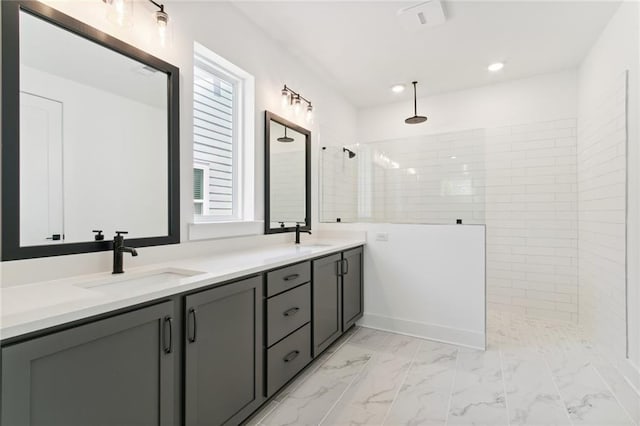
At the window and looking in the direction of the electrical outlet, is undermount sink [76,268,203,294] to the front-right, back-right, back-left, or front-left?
back-right

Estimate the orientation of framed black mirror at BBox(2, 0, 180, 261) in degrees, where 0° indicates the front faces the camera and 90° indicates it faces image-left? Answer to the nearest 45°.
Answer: approximately 315°

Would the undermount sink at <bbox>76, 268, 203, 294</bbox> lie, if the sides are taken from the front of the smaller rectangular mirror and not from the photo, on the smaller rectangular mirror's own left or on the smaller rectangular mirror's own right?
on the smaller rectangular mirror's own right

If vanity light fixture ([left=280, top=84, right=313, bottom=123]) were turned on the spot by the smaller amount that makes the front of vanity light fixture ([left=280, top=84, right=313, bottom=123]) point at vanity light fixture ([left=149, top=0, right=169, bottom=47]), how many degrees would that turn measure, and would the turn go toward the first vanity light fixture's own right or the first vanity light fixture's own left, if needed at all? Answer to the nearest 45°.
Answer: approximately 90° to the first vanity light fixture's own right
